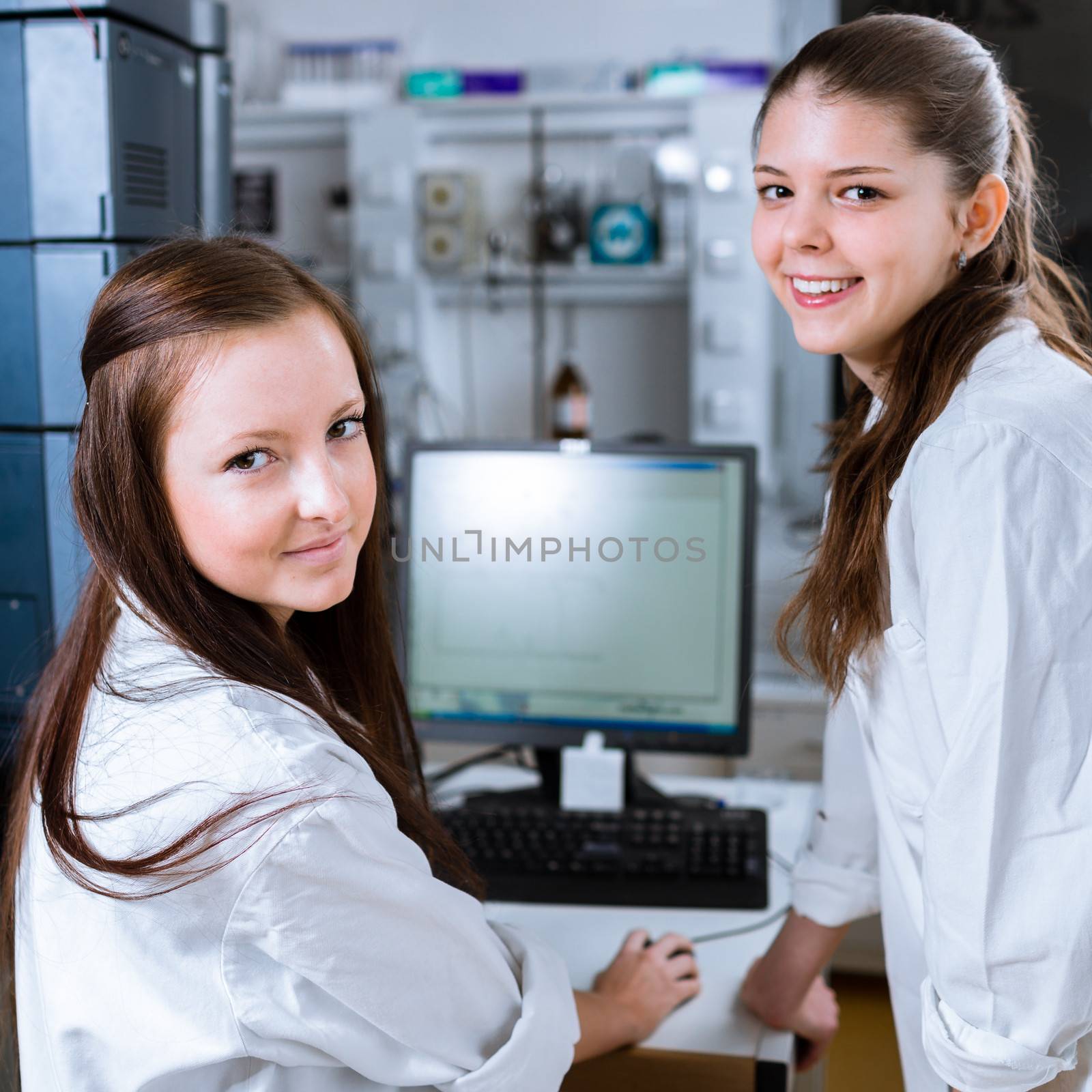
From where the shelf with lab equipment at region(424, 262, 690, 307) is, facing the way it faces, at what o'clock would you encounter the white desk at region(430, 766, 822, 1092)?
The white desk is roughly at 12 o'clock from the shelf with lab equipment.

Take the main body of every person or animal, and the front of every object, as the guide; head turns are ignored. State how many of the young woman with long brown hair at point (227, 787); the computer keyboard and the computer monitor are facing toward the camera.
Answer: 2

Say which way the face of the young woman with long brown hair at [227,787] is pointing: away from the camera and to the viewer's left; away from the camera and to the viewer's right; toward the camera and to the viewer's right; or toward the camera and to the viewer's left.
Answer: toward the camera and to the viewer's right

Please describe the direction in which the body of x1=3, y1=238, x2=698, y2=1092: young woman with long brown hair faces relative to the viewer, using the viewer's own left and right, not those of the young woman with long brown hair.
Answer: facing away from the viewer and to the right of the viewer

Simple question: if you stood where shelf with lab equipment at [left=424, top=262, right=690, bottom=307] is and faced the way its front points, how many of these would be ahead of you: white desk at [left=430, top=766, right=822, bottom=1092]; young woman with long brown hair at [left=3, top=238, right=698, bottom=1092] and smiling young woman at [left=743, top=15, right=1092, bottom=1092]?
3

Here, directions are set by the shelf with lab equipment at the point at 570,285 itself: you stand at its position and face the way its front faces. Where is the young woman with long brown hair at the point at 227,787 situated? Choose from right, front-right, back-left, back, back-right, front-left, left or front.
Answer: front

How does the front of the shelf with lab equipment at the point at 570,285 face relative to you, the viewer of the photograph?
facing the viewer

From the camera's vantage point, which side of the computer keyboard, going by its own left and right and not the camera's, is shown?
front

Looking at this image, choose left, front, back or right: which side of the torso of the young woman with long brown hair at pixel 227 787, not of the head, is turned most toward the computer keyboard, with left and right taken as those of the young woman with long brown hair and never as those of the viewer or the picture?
front
